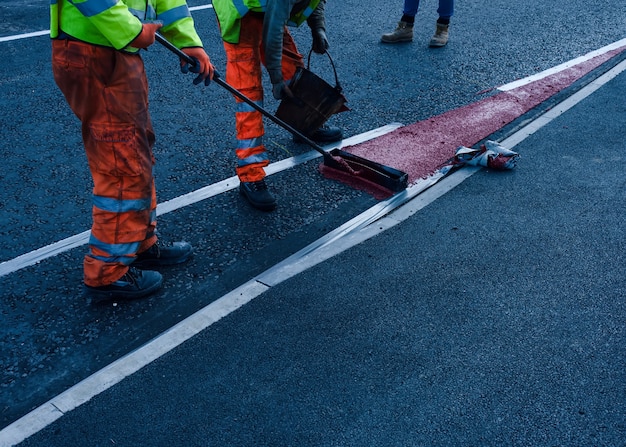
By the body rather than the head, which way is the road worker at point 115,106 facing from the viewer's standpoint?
to the viewer's right

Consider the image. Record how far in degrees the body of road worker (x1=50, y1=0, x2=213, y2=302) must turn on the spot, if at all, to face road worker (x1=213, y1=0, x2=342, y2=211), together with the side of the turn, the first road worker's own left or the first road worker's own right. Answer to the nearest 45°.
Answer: approximately 45° to the first road worker's own left
